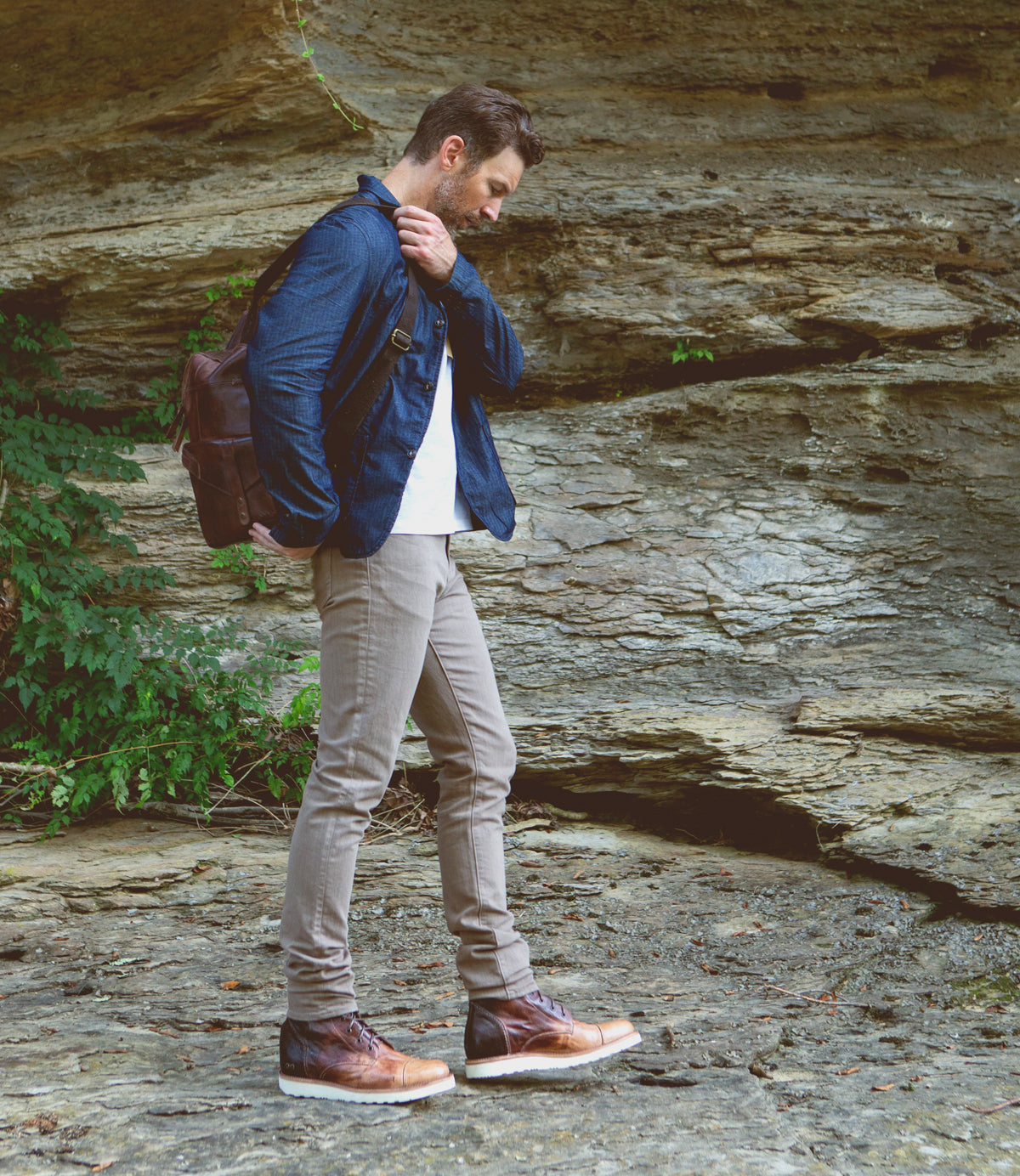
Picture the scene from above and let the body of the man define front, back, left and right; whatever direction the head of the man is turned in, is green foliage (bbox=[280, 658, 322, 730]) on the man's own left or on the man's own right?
on the man's own left

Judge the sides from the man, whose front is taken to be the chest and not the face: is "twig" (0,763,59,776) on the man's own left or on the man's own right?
on the man's own left

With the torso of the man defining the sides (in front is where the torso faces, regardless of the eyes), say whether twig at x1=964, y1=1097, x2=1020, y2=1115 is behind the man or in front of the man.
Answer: in front

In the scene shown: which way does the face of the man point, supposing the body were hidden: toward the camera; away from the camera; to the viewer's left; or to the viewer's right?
to the viewer's right

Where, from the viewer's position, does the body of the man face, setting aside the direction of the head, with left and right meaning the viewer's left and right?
facing to the right of the viewer
